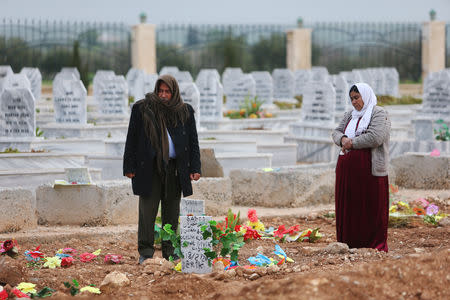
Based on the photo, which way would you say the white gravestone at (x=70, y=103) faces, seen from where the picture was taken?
facing the viewer

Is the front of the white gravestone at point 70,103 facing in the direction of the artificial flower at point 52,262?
yes

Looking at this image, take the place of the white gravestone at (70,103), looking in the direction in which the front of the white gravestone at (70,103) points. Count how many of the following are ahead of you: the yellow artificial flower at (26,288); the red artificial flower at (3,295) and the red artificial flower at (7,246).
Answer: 3

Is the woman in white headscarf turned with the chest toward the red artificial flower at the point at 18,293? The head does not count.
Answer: yes

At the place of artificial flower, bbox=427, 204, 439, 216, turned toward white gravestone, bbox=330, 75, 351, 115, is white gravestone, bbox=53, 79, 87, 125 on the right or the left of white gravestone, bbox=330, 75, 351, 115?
left

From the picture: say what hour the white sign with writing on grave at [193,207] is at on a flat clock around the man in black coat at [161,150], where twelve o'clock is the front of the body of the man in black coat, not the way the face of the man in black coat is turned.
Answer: The white sign with writing on grave is roughly at 11 o'clock from the man in black coat.

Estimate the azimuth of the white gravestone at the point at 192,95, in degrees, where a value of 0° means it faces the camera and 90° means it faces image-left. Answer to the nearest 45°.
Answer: approximately 0°

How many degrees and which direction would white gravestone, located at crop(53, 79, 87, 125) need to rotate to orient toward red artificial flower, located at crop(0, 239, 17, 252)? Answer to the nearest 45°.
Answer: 0° — it already faces it

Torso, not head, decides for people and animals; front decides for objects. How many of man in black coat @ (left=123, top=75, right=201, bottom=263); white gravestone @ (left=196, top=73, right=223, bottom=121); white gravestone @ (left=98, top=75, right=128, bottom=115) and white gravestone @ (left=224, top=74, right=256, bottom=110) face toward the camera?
4

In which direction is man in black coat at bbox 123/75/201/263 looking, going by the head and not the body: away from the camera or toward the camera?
toward the camera

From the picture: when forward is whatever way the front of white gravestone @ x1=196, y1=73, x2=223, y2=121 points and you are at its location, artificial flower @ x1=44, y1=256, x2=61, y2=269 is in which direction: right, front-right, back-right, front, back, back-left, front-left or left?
front

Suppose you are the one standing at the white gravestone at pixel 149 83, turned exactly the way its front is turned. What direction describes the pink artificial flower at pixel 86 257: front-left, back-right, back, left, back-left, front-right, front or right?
front

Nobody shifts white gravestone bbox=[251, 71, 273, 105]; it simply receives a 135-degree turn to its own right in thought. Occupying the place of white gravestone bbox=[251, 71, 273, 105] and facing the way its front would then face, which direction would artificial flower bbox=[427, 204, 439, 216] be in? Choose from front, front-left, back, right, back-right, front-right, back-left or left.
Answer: back-left

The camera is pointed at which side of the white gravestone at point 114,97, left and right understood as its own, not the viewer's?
front

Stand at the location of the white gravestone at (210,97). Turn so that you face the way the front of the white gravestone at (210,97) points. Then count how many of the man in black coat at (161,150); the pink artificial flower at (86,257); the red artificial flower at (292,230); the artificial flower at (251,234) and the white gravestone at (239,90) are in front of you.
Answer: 4

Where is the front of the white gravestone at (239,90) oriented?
toward the camera

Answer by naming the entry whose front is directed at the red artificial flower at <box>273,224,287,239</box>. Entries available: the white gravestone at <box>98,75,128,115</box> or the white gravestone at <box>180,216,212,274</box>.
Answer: the white gravestone at <box>98,75,128,115</box>

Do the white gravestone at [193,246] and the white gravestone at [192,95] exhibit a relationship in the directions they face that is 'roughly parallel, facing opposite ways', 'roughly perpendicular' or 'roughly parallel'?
roughly parallel

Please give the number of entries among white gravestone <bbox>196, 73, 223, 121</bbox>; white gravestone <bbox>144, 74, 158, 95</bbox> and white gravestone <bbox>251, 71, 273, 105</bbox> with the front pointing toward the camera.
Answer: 3

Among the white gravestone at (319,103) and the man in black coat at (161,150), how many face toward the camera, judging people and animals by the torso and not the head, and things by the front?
2
